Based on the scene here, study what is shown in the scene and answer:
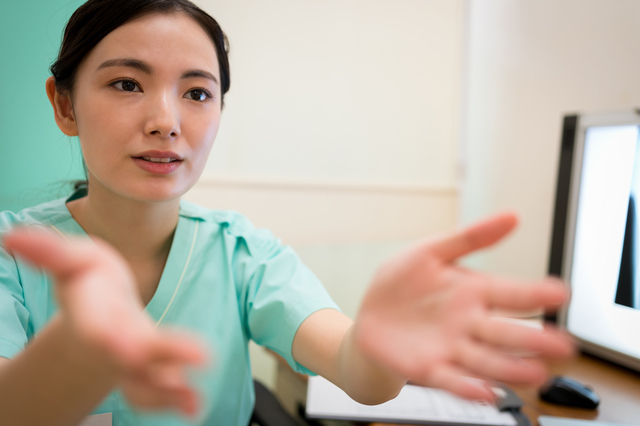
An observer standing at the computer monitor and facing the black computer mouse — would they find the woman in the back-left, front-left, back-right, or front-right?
front-right

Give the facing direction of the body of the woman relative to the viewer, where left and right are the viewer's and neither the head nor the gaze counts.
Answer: facing the viewer and to the right of the viewer

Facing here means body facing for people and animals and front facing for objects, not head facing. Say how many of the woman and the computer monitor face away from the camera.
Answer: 0

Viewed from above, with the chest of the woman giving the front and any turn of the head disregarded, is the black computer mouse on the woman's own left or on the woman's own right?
on the woman's own left

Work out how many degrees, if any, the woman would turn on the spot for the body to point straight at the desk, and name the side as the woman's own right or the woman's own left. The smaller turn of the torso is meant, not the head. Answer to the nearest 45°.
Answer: approximately 45° to the woman's own left

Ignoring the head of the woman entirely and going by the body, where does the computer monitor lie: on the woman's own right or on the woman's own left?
on the woman's own left

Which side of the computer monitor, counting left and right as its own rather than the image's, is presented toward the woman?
front

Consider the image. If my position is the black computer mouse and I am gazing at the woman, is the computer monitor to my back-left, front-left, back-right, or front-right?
back-right
